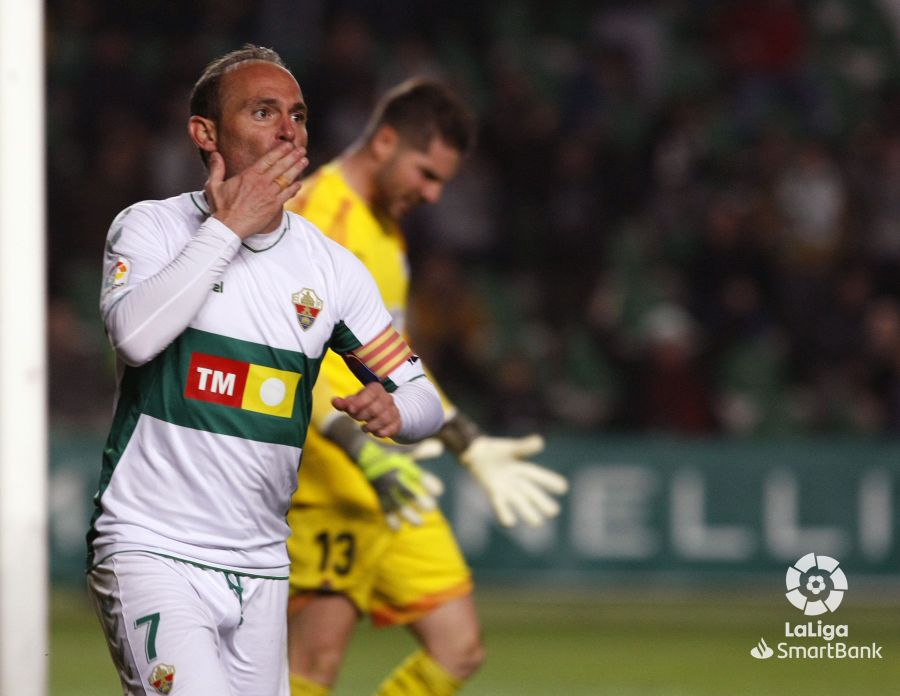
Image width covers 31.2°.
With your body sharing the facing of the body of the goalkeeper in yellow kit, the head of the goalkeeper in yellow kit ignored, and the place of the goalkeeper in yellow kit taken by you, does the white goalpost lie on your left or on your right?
on your right

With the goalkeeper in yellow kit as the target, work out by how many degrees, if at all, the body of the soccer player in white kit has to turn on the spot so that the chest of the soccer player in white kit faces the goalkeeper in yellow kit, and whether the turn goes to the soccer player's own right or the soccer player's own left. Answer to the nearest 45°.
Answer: approximately 135° to the soccer player's own left

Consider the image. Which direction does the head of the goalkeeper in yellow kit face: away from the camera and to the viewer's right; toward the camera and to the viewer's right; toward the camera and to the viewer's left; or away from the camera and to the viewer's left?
toward the camera and to the viewer's right

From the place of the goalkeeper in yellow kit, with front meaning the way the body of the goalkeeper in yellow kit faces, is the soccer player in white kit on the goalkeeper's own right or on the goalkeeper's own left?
on the goalkeeper's own right

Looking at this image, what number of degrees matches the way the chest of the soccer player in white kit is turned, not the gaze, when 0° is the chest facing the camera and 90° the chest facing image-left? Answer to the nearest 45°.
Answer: approximately 315°

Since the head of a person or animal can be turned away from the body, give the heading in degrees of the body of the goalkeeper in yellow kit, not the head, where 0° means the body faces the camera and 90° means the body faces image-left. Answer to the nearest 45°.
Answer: approximately 315°
